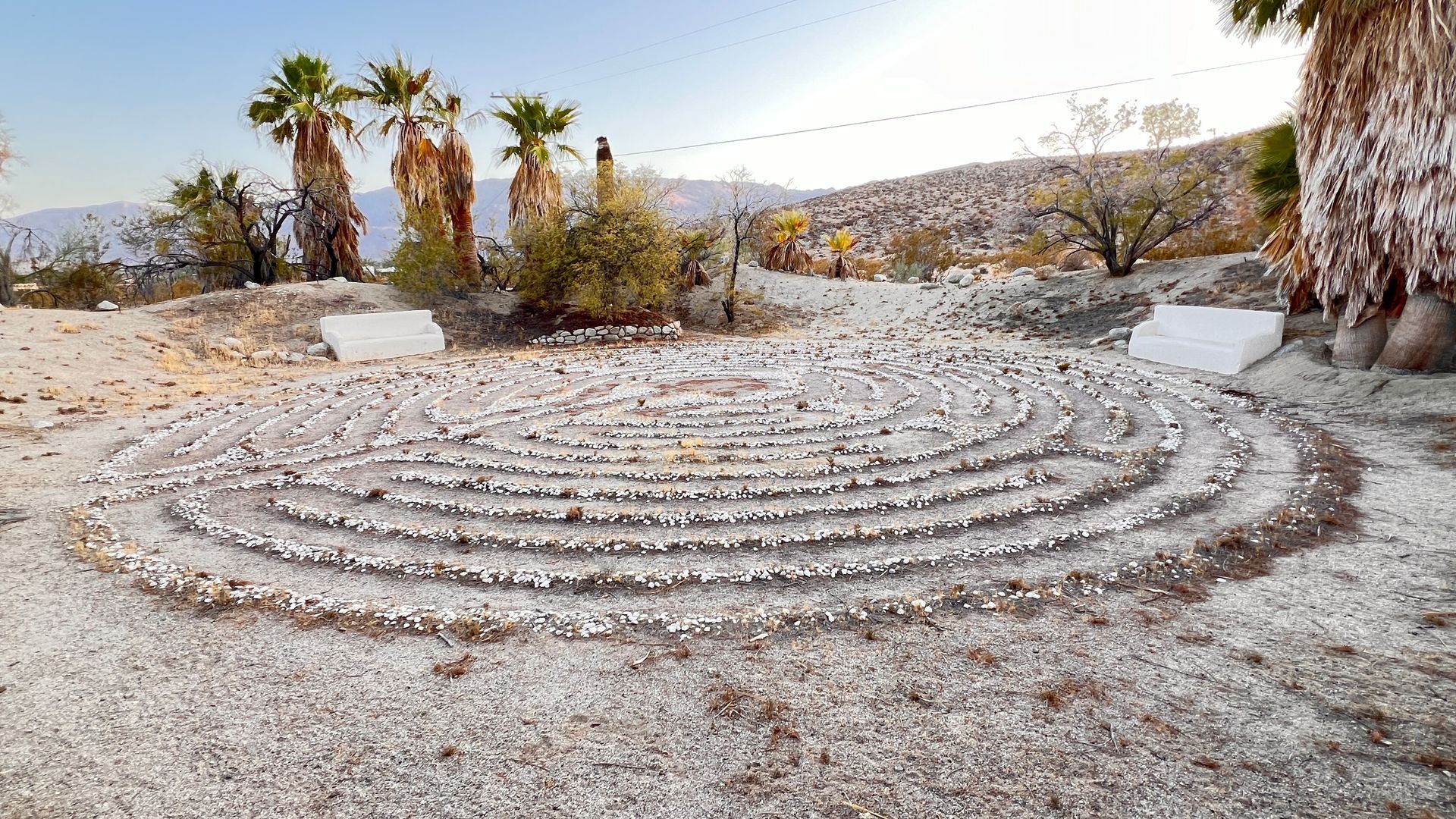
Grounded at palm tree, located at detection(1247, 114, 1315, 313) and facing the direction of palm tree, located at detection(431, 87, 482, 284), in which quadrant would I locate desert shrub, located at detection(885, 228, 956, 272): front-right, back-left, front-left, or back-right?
front-right

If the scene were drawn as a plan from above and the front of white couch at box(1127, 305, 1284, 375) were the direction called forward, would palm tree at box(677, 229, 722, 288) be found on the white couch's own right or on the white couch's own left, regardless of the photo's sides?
on the white couch's own right

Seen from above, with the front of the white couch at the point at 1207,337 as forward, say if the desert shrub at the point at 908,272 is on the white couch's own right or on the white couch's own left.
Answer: on the white couch's own right

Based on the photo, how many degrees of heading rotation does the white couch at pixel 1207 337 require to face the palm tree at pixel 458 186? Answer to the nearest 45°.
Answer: approximately 45° to its right

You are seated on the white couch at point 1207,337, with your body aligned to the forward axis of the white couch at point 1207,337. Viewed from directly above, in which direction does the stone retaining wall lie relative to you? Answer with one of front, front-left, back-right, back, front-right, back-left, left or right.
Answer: front-right

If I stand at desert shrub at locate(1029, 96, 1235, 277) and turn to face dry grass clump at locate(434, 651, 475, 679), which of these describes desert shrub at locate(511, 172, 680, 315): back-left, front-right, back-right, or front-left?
front-right

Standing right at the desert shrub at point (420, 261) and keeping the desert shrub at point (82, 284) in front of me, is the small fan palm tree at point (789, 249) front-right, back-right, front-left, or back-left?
back-right

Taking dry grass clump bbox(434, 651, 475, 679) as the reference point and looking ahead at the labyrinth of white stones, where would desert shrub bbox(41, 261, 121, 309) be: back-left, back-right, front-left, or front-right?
front-left

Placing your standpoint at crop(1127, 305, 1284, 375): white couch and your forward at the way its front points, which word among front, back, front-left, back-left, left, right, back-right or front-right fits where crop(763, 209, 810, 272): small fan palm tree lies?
right

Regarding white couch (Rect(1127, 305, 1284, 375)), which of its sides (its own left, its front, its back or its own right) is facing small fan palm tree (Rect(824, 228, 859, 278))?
right

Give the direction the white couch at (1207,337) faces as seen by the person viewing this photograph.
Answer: facing the viewer and to the left of the viewer
